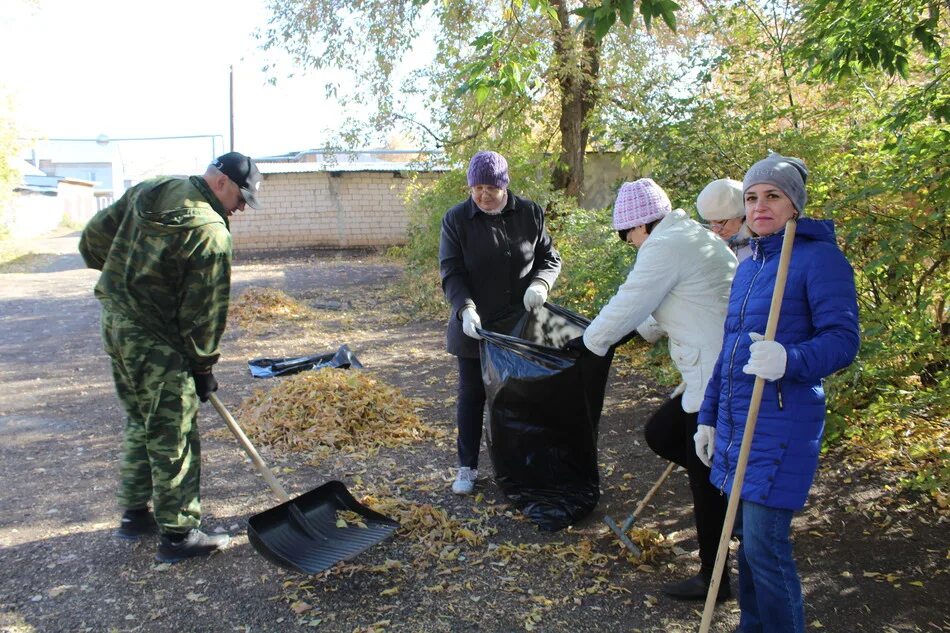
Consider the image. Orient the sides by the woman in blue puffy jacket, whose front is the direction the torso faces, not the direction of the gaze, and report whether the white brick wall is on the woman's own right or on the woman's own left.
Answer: on the woman's own right

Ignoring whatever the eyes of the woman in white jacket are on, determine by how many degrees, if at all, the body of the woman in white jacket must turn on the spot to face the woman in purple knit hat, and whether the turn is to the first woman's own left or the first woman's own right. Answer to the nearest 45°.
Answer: approximately 45° to the first woman's own right

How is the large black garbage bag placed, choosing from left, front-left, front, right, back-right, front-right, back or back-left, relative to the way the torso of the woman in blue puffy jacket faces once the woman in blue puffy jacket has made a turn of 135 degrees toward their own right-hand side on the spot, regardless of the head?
front-left

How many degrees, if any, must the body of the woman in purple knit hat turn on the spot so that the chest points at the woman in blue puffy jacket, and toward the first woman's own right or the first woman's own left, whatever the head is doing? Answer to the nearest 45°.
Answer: approximately 45° to the first woman's own left

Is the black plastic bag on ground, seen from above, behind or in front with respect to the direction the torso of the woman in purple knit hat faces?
behind

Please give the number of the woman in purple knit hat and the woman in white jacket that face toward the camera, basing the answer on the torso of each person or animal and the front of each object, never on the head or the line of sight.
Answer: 1

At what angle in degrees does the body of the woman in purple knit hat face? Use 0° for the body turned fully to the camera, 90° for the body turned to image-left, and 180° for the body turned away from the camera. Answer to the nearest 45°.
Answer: approximately 0°

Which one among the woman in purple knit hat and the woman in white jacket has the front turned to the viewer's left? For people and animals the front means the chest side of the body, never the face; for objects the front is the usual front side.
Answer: the woman in white jacket

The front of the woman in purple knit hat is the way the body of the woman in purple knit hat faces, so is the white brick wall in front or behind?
behind

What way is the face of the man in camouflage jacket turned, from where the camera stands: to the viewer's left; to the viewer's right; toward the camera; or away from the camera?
to the viewer's right

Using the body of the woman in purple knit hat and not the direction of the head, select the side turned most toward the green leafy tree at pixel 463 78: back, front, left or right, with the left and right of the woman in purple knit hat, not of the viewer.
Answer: back

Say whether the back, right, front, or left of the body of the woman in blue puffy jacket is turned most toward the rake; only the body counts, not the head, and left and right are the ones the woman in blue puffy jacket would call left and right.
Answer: right

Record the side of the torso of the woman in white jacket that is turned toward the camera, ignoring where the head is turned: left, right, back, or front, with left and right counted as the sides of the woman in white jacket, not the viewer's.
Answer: left

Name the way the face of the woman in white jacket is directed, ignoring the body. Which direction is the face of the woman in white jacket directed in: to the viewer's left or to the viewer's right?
to the viewer's left

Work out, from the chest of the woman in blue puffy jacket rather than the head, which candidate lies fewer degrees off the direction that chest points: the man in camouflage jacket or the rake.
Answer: the man in camouflage jacket

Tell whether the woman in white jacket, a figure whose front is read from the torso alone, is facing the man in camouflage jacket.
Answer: yes
